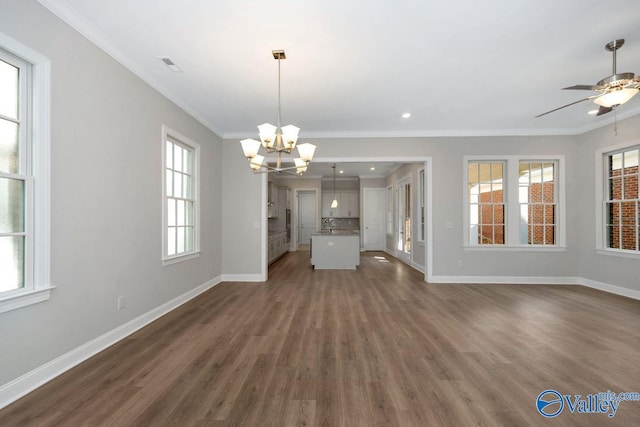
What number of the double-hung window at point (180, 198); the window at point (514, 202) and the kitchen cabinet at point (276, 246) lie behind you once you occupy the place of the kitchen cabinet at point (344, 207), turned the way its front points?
0

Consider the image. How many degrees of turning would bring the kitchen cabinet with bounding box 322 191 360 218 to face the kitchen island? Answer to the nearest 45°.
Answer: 0° — it already faces it

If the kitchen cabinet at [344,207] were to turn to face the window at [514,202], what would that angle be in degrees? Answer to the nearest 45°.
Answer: approximately 45° to its left

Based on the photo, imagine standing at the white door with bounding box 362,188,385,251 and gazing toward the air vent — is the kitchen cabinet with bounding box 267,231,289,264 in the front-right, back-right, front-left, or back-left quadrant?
front-right

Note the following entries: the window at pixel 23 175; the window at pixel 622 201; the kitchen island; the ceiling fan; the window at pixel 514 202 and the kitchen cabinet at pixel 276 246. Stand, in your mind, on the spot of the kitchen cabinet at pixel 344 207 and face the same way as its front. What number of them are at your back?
0

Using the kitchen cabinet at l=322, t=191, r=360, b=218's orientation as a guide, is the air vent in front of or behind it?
in front

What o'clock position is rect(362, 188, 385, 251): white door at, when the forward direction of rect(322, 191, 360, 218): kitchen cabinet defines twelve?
The white door is roughly at 10 o'clock from the kitchen cabinet.

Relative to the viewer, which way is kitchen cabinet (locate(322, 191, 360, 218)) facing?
toward the camera

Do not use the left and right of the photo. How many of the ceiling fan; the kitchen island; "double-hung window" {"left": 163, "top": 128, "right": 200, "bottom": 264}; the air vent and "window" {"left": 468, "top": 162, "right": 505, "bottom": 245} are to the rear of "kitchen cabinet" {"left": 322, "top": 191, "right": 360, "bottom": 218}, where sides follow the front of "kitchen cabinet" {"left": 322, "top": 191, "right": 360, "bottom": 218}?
0

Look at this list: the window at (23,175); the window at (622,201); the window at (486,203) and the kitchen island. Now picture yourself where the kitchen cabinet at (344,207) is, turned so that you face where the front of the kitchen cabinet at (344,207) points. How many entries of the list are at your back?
0

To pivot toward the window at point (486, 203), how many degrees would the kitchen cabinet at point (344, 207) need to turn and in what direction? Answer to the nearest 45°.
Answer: approximately 45° to its left

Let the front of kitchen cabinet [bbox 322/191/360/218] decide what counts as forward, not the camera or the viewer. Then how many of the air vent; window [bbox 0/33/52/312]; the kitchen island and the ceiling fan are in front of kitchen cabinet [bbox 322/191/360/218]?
4

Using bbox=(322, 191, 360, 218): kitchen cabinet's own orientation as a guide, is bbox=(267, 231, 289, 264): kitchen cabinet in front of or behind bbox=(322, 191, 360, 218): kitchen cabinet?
in front

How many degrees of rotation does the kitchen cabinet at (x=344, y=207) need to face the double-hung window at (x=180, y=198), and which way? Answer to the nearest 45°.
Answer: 0° — it already faces it

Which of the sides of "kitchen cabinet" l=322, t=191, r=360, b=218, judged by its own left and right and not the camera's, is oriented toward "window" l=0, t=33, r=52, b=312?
front

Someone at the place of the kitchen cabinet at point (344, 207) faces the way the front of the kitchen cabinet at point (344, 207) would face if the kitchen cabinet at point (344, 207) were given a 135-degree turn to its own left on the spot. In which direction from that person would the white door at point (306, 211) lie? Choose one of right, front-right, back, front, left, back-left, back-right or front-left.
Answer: back-left
